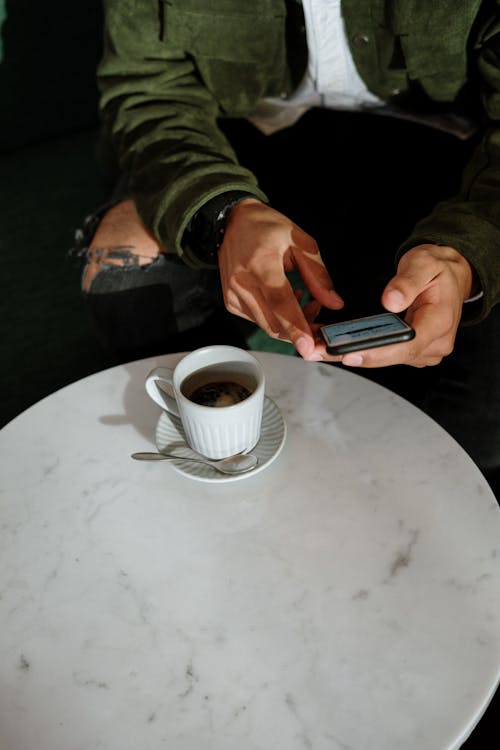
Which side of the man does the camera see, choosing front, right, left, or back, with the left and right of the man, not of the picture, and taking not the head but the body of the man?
front
